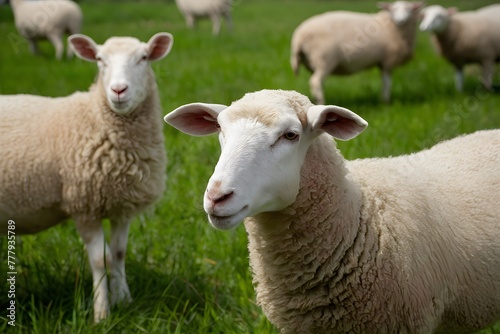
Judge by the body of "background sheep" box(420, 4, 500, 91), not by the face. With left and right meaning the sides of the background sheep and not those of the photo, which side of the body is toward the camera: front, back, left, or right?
left

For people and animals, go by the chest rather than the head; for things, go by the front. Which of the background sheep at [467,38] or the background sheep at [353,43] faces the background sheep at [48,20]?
the background sheep at [467,38]

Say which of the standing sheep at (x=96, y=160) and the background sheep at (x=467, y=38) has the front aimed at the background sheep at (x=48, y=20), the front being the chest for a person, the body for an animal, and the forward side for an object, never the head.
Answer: the background sheep at (x=467, y=38)

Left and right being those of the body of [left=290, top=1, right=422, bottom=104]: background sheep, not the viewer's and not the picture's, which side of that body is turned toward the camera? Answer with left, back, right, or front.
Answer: right

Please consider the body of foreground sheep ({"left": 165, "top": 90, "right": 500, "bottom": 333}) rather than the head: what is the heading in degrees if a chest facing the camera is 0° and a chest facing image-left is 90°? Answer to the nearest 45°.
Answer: approximately 45°

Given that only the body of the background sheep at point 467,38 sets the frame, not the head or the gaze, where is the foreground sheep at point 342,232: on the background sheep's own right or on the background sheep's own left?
on the background sheep's own left

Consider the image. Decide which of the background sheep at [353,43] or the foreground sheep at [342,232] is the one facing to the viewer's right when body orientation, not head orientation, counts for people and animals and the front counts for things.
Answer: the background sheep

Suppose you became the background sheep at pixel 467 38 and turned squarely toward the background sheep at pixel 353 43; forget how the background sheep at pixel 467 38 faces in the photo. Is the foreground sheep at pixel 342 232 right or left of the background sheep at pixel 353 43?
left

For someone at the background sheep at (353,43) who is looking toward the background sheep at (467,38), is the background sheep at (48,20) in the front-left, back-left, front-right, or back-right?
back-left

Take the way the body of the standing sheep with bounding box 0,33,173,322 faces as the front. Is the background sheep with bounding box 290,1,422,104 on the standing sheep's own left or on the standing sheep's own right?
on the standing sheep's own left
